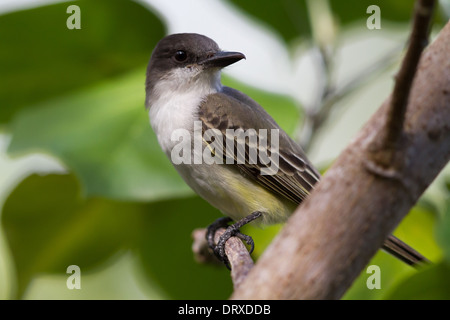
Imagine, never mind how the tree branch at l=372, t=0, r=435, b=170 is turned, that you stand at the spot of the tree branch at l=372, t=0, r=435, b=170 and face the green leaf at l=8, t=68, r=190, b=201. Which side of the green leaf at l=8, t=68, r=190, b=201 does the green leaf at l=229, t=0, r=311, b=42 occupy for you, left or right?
right

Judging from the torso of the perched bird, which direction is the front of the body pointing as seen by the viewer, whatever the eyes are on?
to the viewer's left

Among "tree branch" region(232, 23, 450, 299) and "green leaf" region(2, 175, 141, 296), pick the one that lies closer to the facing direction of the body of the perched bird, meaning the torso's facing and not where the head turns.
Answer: the green leaf

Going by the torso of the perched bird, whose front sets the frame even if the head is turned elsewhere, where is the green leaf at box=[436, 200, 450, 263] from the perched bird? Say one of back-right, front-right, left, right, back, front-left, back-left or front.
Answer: back-left
